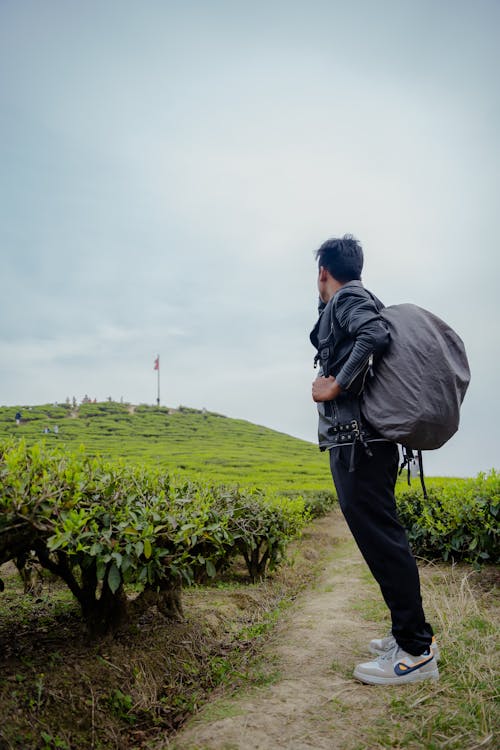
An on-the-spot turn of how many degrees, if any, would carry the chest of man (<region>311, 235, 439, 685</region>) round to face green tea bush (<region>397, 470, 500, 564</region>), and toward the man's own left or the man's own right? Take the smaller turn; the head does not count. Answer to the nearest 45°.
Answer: approximately 90° to the man's own right

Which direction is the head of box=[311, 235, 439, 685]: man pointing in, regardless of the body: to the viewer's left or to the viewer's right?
to the viewer's left

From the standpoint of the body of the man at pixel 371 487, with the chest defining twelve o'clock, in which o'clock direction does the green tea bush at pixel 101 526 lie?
The green tea bush is roughly at 12 o'clock from the man.

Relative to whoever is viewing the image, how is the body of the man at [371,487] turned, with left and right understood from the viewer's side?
facing to the left of the viewer
